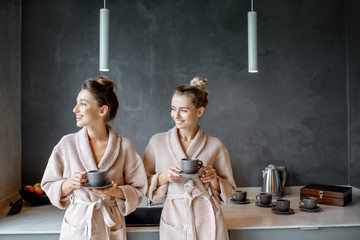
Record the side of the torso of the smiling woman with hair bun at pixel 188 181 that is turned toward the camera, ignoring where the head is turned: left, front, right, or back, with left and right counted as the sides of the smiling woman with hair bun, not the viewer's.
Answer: front

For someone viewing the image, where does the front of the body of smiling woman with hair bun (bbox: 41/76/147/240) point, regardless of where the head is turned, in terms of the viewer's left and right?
facing the viewer

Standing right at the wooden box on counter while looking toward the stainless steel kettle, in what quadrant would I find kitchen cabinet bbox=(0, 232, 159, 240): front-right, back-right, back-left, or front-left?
front-left

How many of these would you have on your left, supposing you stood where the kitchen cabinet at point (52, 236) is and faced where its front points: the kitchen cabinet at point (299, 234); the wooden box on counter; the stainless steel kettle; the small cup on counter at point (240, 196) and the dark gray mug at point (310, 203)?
5

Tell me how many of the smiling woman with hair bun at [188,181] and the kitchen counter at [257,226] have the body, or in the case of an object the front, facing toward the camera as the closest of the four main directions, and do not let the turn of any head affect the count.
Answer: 2

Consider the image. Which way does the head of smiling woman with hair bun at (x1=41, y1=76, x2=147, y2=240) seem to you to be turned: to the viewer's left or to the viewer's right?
to the viewer's left

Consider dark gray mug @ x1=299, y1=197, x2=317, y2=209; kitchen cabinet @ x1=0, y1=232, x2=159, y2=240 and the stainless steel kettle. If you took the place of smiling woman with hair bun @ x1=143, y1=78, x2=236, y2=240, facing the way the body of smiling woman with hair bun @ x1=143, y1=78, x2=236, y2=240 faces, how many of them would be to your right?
1

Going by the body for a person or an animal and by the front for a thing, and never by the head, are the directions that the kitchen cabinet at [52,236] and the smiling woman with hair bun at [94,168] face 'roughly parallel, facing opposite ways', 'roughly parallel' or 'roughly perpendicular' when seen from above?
roughly parallel

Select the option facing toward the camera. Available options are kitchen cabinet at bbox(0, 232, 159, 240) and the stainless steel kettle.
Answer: the kitchen cabinet

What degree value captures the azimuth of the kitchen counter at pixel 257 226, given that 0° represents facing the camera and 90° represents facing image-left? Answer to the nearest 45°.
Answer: approximately 0°

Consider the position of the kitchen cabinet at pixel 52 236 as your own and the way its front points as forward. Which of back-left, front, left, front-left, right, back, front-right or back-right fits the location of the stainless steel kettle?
left

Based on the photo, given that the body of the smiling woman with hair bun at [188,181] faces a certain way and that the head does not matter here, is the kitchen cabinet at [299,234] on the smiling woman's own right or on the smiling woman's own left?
on the smiling woman's own left
